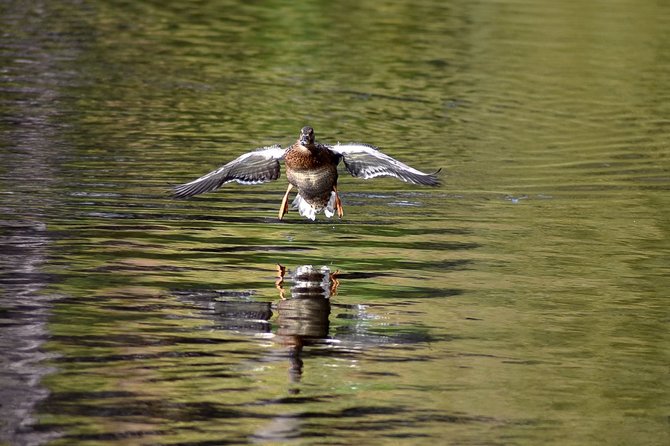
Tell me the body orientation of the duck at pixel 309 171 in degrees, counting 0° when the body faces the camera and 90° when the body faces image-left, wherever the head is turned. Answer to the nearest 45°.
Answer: approximately 0°
